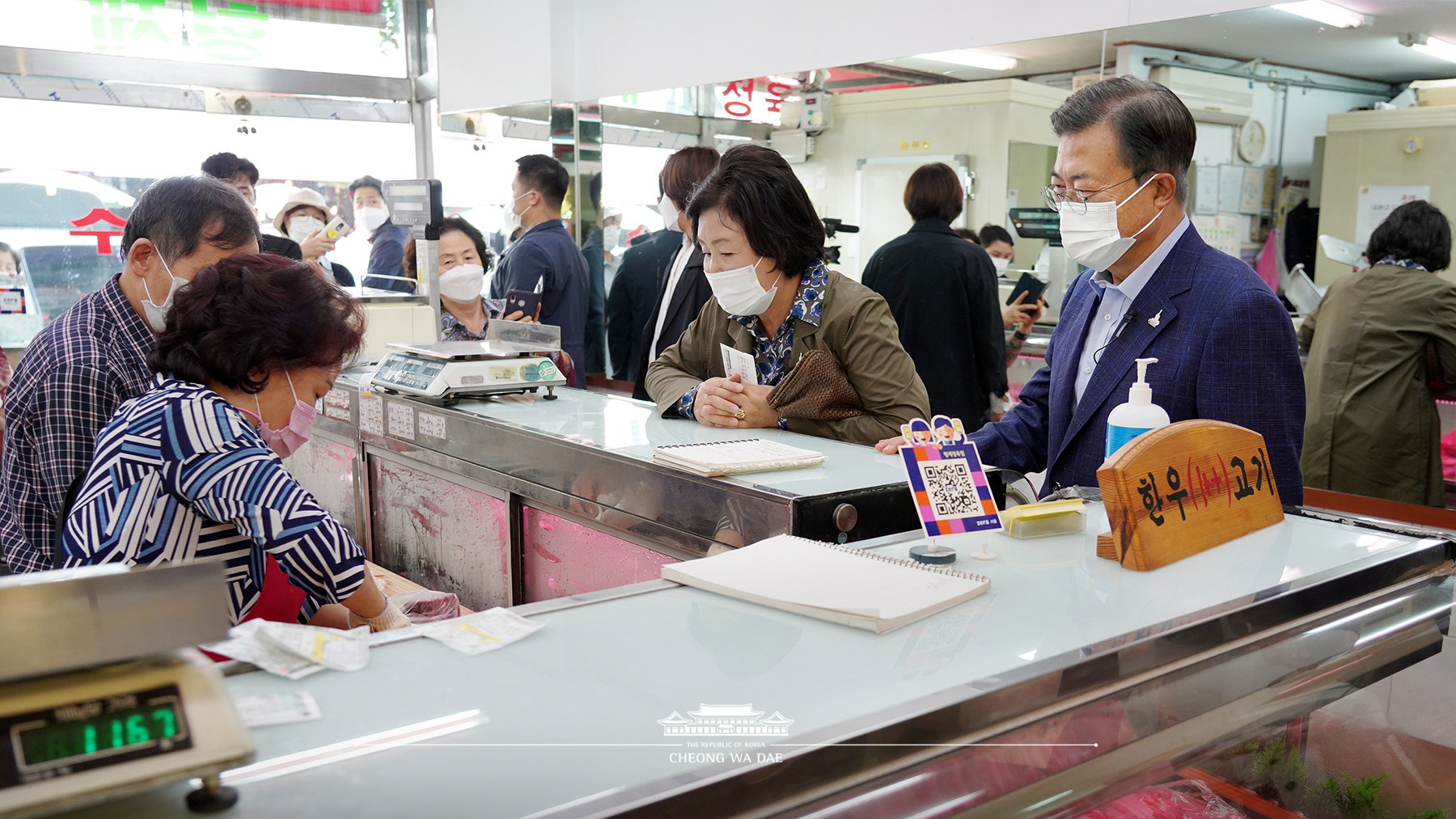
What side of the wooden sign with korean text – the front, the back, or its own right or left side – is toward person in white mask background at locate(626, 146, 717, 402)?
back

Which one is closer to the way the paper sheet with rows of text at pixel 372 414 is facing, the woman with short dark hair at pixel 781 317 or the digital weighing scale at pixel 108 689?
the digital weighing scale

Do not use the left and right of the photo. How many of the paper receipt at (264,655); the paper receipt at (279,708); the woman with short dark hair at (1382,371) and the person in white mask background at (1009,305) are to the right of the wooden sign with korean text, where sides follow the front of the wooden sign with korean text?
2

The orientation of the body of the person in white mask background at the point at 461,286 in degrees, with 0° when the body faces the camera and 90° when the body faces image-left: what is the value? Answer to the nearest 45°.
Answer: approximately 0°

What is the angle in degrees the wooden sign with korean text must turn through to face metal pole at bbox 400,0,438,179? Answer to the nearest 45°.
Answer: approximately 180°

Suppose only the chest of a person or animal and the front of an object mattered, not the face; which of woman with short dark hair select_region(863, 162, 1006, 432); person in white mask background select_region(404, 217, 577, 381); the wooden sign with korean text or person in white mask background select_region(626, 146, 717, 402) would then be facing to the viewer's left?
person in white mask background select_region(626, 146, 717, 402)

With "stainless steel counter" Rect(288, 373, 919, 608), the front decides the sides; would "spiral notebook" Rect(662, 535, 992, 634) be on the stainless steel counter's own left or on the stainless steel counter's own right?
on the stainless steel counter's own left
